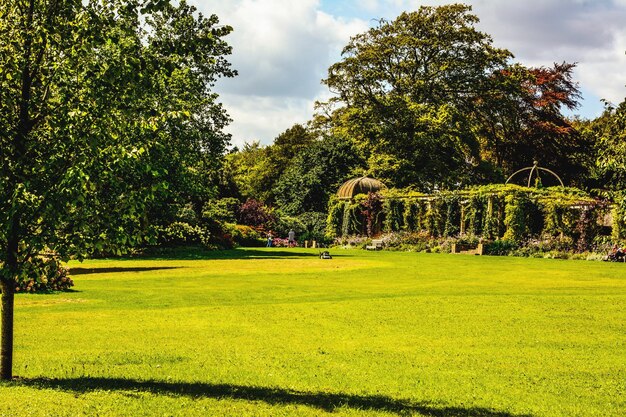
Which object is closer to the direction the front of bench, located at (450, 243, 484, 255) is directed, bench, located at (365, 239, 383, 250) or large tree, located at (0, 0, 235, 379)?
the large tree

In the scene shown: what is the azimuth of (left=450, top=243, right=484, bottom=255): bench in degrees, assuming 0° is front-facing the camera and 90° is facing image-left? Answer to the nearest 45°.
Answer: approximately 0°

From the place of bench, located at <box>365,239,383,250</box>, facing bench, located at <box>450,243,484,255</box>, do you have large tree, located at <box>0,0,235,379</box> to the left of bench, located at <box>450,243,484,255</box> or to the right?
right

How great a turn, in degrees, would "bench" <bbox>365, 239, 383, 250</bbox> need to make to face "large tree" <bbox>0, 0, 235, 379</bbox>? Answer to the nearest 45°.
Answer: approximately 45° to its left

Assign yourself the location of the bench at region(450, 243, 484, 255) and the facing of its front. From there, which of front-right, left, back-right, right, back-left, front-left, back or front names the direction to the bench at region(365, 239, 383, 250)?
back-right

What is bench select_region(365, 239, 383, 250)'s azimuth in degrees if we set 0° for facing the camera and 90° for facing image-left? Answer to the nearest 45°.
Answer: approximately 45°

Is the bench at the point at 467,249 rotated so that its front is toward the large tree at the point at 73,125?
yes
